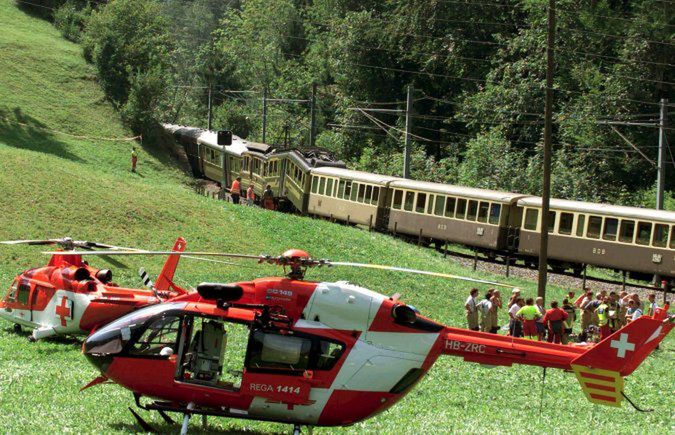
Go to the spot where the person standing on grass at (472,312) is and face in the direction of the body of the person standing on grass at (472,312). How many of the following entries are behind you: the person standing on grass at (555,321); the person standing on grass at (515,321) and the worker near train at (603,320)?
0

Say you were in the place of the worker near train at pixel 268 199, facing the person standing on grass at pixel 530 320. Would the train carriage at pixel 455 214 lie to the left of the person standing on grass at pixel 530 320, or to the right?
left

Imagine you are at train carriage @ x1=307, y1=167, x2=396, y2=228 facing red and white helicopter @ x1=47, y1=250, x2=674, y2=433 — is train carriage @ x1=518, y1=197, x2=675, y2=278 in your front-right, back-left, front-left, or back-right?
front-left

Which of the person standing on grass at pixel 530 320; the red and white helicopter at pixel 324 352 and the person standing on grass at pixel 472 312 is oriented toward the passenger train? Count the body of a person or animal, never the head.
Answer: the person standing on grass at pixel 530 320

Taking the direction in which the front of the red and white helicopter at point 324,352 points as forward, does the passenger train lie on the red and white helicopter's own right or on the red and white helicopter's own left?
on the red and white helicopter's own right

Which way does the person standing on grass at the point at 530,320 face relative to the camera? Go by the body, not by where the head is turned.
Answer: away from the camera

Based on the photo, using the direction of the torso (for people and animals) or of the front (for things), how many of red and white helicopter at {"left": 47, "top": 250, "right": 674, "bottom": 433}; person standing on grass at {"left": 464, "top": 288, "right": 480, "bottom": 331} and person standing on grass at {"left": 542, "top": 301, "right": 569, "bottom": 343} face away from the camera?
1

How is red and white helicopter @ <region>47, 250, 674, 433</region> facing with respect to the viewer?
to the viewer's left

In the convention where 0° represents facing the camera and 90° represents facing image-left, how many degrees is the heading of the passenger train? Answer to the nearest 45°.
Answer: approximately 135°

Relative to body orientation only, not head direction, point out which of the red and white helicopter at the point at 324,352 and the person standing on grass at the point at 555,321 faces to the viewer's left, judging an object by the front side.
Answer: the red and white helicopter

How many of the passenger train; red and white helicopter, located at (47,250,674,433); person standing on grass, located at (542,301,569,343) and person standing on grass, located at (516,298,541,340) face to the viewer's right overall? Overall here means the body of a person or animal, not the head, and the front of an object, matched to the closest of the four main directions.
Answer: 0

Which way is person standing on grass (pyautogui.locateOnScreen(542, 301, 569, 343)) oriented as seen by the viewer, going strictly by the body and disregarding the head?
away from the camera

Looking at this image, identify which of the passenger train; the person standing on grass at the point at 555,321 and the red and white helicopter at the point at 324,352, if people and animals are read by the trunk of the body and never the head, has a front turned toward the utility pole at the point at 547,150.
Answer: the person standing on grass

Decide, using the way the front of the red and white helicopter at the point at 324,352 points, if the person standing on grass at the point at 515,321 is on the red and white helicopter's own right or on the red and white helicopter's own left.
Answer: on the red and white helicopter's own right

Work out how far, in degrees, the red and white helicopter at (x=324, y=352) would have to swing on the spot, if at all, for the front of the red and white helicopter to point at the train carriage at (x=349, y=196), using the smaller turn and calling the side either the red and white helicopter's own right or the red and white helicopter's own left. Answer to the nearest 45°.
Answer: approximately 90° to the red and white helicopter's own right
